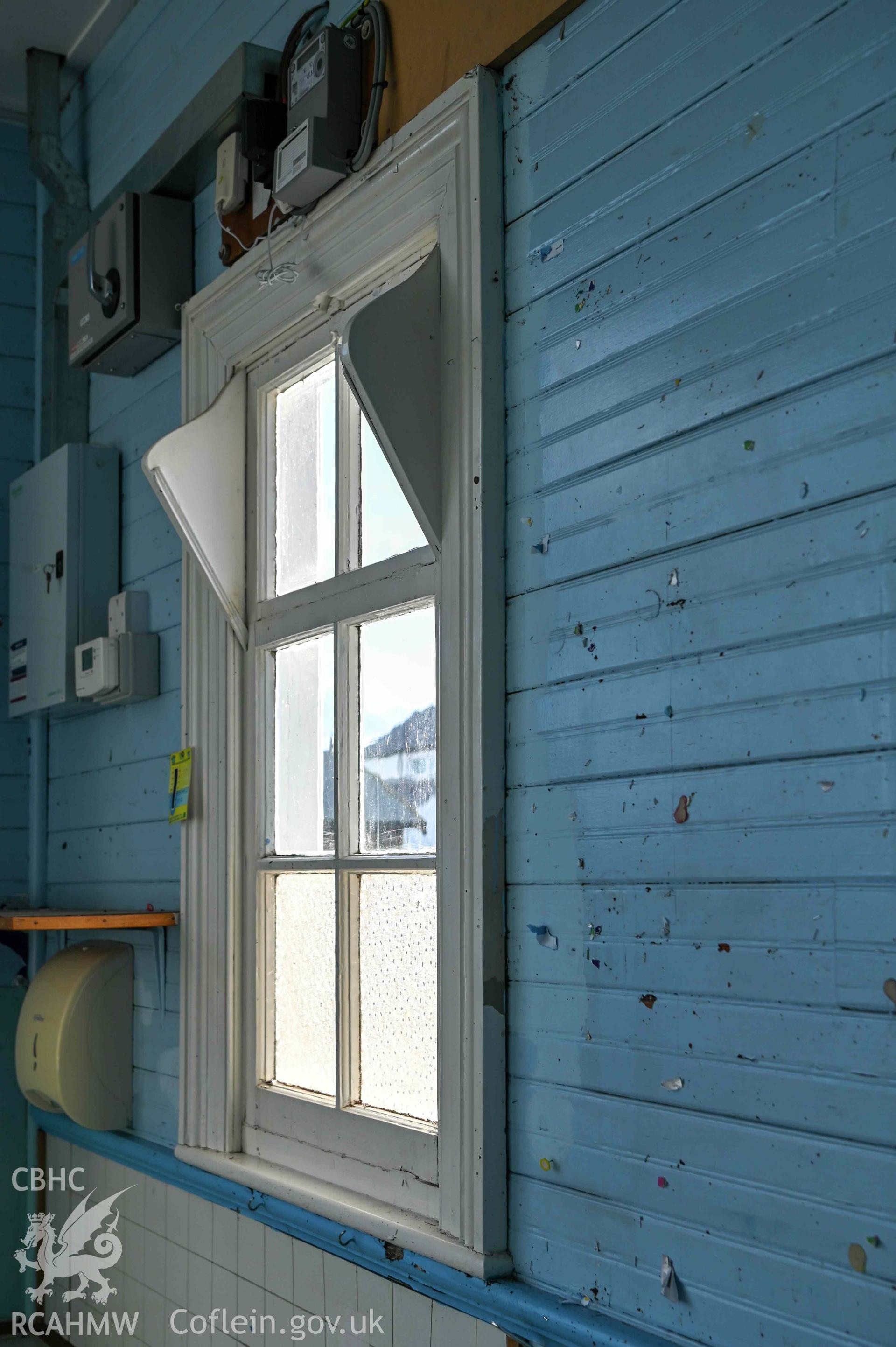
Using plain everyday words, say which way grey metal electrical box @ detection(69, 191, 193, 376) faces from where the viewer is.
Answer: facing the viewer and to the left of the viewer

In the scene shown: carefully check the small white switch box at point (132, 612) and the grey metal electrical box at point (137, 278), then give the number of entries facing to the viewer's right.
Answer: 0

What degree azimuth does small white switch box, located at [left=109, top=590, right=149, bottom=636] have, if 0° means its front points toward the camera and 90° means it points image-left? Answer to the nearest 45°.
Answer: approximately 45°
